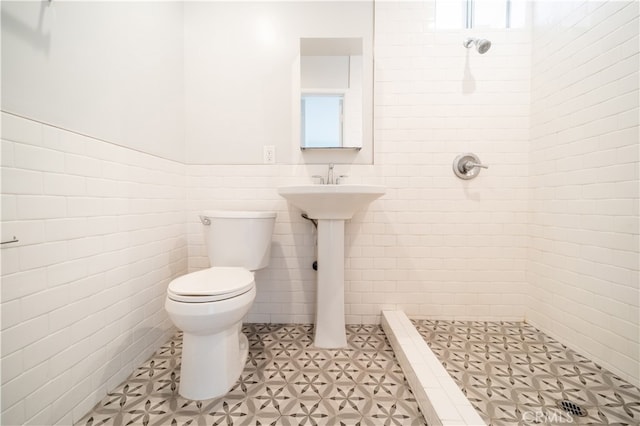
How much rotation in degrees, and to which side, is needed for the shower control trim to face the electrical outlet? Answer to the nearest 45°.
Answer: approximately 45° to its right

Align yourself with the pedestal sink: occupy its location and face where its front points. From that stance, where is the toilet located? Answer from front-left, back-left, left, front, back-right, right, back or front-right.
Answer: front-right

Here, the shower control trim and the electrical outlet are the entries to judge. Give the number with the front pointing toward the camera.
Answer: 2

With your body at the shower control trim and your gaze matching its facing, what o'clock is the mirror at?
The mirror is roughly at 2 o'clock from the shower control trim.

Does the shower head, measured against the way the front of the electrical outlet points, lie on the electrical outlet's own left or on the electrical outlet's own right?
on the electrical outlet's own left

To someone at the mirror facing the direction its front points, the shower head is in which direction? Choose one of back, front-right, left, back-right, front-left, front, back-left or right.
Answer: left

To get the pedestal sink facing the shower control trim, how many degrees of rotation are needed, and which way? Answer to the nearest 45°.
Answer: approximately 90° to its left
